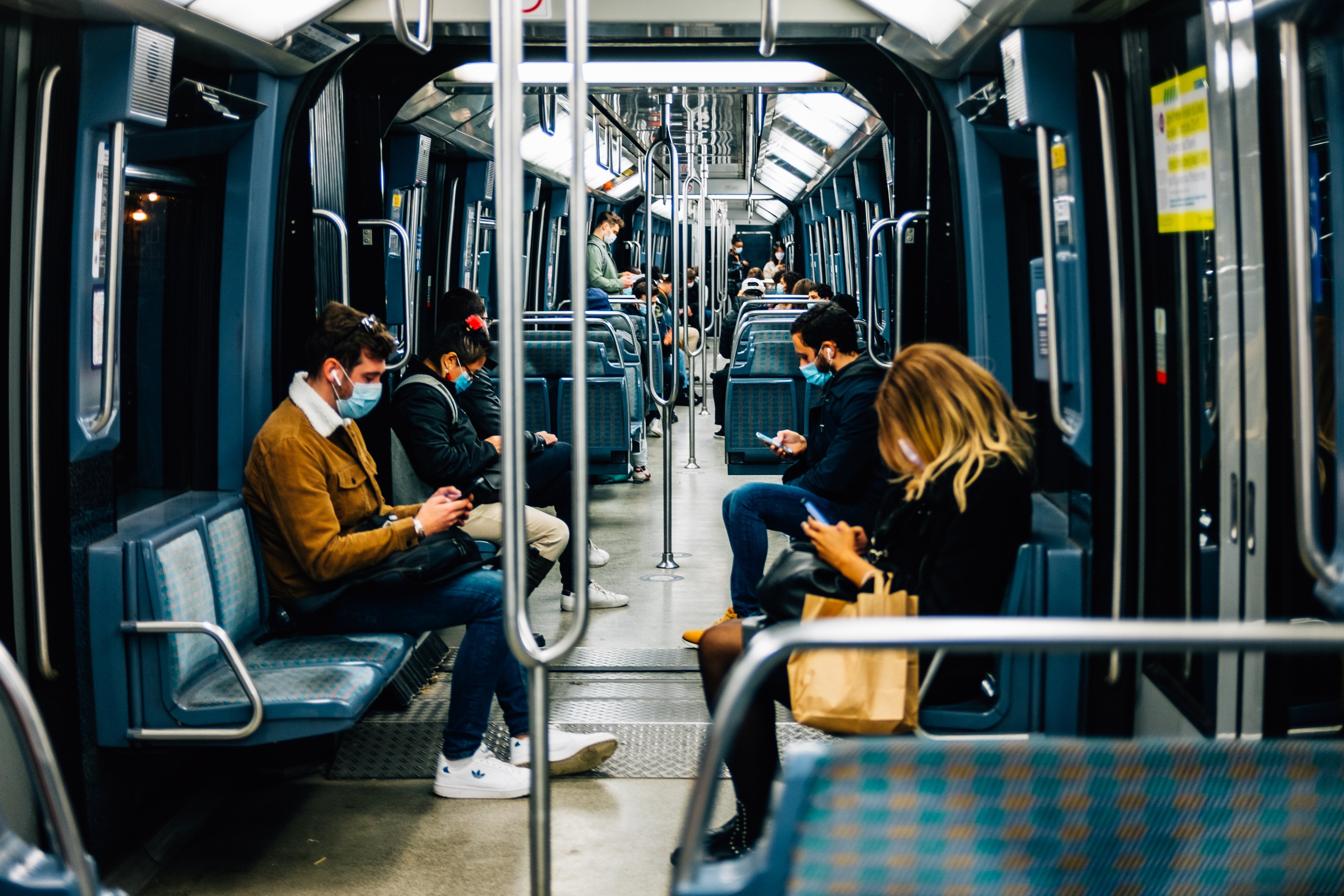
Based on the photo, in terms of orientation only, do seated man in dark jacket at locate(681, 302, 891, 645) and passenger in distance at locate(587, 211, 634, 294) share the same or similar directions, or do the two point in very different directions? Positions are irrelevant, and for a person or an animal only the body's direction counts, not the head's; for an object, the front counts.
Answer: very different directions

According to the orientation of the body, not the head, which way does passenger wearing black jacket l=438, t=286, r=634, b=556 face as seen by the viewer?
to the viewer's right

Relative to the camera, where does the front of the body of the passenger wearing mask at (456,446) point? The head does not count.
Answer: to the viewer's right

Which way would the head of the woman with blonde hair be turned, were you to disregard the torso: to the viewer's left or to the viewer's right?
to the viewer's left

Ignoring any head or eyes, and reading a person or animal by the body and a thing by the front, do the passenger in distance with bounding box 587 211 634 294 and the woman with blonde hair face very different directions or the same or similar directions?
very different directions

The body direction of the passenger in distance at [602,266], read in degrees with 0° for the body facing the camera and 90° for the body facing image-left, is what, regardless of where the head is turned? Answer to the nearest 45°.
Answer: approximately 270°

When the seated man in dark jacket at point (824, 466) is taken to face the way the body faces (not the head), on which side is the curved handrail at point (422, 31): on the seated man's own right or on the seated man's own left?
on the seated man's own left

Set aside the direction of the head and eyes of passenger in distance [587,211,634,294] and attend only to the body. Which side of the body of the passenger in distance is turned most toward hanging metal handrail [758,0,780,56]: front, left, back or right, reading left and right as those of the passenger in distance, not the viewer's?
right

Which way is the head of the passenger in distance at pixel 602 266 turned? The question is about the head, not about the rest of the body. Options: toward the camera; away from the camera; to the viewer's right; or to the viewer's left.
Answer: to the viewer's right

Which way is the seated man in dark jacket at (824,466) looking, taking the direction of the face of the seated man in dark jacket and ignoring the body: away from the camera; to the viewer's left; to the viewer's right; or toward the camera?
to the viewer's left

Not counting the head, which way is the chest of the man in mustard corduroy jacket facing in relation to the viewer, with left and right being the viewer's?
facing to the right of the viewer

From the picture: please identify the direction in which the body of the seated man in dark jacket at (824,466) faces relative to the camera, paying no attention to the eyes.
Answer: to the viewer's left

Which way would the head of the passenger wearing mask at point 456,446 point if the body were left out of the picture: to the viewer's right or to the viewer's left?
to the viewer's right

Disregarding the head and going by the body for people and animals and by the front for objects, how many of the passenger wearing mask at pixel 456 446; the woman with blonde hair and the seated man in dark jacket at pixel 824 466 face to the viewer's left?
2
